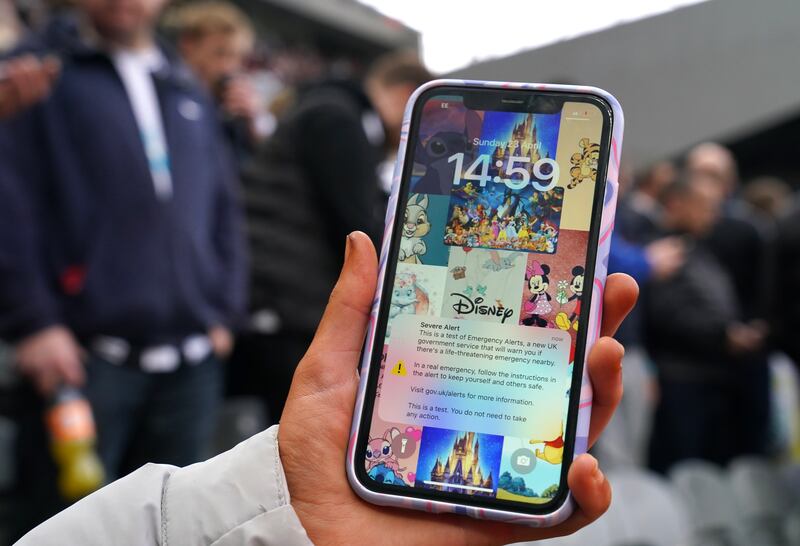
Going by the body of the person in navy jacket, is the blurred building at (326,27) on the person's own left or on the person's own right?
on the person's own left

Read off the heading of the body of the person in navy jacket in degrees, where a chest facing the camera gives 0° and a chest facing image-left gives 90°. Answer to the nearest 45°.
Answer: approximately 315°
